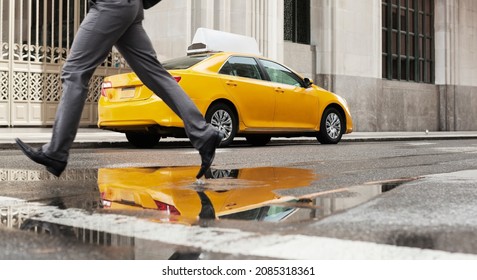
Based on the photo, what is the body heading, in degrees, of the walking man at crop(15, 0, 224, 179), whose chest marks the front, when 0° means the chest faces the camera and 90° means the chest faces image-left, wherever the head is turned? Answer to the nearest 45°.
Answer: approximately 90°

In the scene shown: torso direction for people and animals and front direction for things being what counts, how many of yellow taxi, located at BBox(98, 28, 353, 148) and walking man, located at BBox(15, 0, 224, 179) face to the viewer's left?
1

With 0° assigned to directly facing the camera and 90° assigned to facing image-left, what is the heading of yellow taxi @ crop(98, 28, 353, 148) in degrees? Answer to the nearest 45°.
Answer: approximately 225°

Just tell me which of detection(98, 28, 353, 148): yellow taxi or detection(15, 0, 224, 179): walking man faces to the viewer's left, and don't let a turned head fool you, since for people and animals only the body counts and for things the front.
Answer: the walking man

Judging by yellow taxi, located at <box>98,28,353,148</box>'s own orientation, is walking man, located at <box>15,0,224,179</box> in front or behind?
behind
